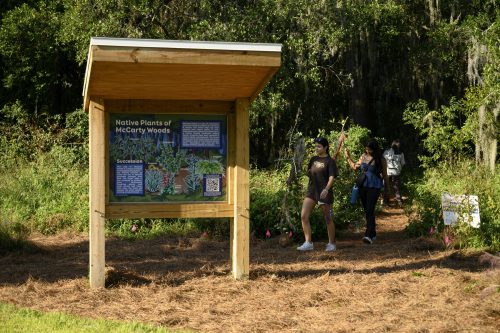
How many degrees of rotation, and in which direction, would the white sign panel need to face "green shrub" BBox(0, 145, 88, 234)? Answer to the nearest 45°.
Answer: approximately 90° to its right

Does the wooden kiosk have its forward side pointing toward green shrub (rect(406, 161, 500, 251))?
no

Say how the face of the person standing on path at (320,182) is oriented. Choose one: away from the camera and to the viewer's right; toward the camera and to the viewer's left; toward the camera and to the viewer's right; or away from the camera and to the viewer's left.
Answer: toward the camera and to the viewer's left

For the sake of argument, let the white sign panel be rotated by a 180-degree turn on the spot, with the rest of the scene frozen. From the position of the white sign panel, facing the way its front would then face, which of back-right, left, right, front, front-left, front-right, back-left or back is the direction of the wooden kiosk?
back-left

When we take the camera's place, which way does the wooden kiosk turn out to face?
facing the viewer

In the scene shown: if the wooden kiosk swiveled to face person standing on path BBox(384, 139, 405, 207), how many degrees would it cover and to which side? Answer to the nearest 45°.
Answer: approximately 135° to its left

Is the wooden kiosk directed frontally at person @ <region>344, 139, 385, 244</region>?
no

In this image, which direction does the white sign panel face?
toward the camera

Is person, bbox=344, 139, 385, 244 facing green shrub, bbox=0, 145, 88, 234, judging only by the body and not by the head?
no
